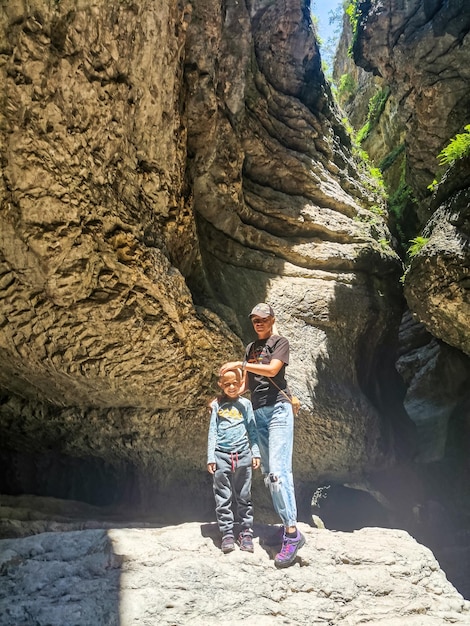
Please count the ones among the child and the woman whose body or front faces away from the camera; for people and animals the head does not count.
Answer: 0

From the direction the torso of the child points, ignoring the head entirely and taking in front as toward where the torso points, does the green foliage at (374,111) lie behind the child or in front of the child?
behind

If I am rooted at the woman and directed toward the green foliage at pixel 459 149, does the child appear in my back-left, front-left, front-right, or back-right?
back-left

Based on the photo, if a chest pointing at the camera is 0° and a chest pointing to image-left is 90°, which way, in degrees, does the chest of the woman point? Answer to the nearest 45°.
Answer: approximately 45°
